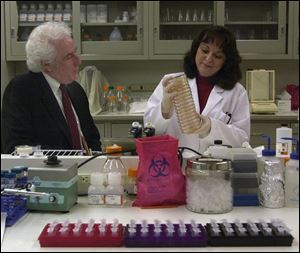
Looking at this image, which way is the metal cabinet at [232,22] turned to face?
toward the camera

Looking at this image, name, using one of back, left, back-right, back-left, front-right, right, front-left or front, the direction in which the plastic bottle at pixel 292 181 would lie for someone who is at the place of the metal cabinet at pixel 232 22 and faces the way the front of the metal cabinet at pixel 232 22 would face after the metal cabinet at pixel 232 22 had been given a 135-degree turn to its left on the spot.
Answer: back-right

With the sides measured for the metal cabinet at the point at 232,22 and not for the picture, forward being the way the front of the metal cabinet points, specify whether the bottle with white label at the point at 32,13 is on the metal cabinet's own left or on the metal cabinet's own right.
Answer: on the metal cabinet's own right

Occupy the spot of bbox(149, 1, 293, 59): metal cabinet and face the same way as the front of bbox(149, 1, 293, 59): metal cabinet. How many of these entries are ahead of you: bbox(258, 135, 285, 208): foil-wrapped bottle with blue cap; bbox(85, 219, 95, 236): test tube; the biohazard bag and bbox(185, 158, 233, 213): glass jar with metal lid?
4

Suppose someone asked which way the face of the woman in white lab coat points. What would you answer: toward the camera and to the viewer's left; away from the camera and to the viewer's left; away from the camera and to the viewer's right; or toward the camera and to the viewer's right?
toward the camera and to the viewer's left

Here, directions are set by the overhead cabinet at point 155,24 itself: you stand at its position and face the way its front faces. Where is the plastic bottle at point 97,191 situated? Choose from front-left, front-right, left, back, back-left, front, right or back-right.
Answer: front

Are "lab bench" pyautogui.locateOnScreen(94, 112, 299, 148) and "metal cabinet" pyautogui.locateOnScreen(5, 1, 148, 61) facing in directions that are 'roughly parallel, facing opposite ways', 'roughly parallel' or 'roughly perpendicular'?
roughly parallel

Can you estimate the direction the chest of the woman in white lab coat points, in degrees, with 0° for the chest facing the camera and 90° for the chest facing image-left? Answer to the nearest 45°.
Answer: approximately 45°

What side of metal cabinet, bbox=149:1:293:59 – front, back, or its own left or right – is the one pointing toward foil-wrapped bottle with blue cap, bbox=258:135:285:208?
front

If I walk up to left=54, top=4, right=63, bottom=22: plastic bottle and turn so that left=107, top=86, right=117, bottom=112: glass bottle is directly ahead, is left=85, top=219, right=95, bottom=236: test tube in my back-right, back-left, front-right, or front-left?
front-right

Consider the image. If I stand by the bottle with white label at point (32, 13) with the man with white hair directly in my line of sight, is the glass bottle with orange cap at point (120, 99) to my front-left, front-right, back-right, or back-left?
front-left

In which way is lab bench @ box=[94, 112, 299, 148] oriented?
toward the camera

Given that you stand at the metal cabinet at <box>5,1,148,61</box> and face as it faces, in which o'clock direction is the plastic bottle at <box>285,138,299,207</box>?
The plastic bottle is roughly at 11 o'clock from the metal cabinet.

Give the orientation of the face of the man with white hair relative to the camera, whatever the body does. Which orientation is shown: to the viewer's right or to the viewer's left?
to the viewer's right
